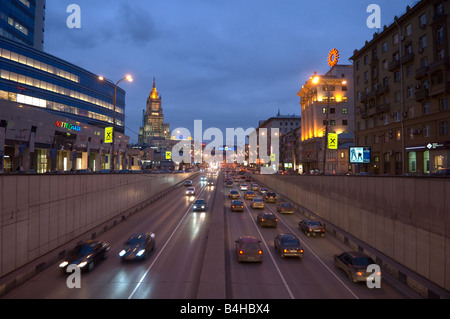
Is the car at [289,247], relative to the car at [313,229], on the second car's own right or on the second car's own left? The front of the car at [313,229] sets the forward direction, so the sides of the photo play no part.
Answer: on the second car's own left

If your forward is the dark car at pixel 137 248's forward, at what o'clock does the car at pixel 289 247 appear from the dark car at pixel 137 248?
The car is roughly at 8 o'clock from the dark car.

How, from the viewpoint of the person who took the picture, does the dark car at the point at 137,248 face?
facing the viewer and to the left of the viewer

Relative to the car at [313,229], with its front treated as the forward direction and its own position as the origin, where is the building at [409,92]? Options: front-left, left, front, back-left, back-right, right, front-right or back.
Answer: right

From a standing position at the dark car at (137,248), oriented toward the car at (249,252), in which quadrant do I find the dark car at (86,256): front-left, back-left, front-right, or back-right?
back-right

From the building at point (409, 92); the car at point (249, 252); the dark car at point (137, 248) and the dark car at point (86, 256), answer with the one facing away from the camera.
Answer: the car

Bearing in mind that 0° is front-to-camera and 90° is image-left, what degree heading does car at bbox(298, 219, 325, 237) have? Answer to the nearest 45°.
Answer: approximately 135°

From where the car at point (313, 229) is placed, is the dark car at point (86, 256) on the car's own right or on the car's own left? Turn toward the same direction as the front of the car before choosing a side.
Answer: on the car's own left

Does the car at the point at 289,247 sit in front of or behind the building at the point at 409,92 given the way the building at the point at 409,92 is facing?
in front

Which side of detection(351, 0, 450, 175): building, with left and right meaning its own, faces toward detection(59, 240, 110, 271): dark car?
front

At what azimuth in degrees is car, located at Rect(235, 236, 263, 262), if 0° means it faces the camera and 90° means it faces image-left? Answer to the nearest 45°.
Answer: approximately 180°

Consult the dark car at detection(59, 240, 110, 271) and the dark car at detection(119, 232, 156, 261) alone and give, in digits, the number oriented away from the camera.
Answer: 0

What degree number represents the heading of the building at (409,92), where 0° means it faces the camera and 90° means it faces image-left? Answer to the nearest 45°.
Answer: approximately 45°

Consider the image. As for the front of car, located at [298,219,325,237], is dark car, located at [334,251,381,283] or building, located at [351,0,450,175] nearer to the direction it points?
the building

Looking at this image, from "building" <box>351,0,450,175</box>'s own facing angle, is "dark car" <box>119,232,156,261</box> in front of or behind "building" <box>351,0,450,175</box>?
in front

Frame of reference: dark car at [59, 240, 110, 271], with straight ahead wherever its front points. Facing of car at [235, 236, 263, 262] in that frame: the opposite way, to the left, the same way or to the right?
the opposite way

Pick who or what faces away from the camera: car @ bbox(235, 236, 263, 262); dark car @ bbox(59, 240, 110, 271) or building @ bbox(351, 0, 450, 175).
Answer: the car

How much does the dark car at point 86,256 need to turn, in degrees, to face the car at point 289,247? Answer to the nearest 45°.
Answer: approximately 135° to its left
